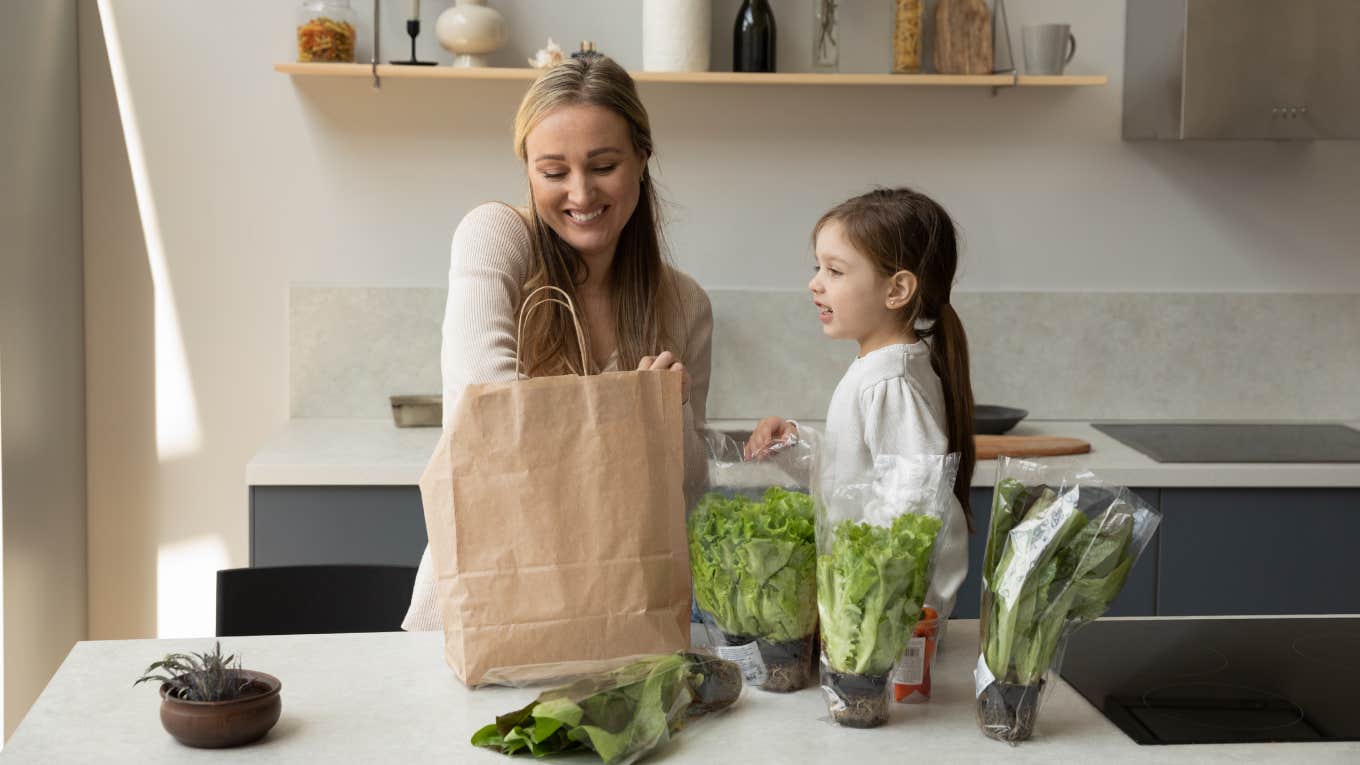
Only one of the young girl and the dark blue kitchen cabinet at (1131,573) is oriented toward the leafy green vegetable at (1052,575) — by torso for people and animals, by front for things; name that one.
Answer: the dark blue kitchen cabinet

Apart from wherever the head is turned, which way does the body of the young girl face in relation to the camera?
to the viewer's left

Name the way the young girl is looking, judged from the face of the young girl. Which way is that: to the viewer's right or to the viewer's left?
to the viewer's left

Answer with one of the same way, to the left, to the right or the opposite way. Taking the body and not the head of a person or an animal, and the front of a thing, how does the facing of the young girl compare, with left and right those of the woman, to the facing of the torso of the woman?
to the right

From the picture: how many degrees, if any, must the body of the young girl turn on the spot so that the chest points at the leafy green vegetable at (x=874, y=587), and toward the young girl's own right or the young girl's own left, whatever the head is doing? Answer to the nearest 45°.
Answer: approximately 90° to the young girl's own left

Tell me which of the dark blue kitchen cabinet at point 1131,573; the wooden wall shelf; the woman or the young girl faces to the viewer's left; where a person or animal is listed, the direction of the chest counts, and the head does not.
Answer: the young girl

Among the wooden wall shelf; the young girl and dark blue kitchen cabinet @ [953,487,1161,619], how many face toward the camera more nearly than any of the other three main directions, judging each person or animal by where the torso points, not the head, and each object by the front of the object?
2

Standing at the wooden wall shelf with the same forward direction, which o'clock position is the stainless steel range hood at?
The stainless steel range hood is roughly at 9 o'clock from the wooden wall shelf.

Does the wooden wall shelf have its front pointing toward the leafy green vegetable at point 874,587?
yes

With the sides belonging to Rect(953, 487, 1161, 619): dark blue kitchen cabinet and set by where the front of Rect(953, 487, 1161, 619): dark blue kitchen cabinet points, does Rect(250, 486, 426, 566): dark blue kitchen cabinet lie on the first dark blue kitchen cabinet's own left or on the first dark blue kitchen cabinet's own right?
on the first dark blue kitchen cabinet's own right

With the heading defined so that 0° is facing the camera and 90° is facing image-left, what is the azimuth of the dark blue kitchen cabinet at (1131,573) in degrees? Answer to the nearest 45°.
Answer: approximately 0°
